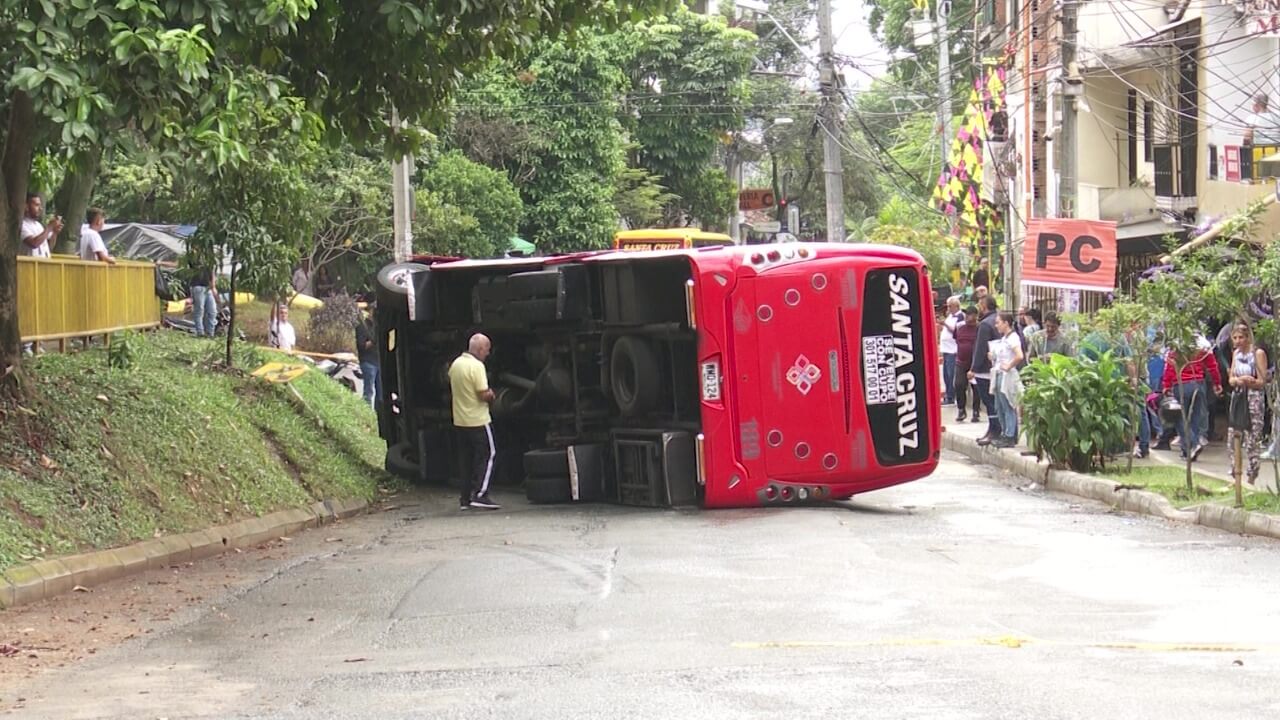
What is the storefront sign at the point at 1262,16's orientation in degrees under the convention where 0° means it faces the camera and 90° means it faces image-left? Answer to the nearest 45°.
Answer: approximately 45°

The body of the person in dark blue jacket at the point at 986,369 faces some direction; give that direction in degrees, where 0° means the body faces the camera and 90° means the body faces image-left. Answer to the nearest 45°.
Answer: approximately 90°

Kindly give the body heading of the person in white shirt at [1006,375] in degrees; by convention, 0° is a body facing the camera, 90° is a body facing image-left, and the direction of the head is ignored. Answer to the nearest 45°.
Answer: approximately 90°

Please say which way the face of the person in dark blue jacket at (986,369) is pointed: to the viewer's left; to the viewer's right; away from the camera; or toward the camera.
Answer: to the viewer's left

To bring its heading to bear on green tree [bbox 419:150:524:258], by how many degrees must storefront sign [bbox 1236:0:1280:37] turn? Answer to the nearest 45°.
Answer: approximately 90° to its right

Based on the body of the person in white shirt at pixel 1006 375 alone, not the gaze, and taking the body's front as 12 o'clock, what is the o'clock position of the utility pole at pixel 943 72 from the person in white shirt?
The utility pole is roughly at 3 o'clock from the person in white shirt.

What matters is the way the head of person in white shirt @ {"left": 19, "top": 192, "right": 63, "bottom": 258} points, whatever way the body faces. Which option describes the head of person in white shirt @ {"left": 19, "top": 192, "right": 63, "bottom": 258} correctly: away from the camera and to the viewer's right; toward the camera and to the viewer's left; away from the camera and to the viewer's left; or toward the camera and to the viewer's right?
toward the camera and to the viewer's right

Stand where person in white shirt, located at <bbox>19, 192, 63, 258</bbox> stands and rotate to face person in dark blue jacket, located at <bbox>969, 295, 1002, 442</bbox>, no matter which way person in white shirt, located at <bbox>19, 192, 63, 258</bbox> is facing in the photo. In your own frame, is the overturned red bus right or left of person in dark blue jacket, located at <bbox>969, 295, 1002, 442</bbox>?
right
